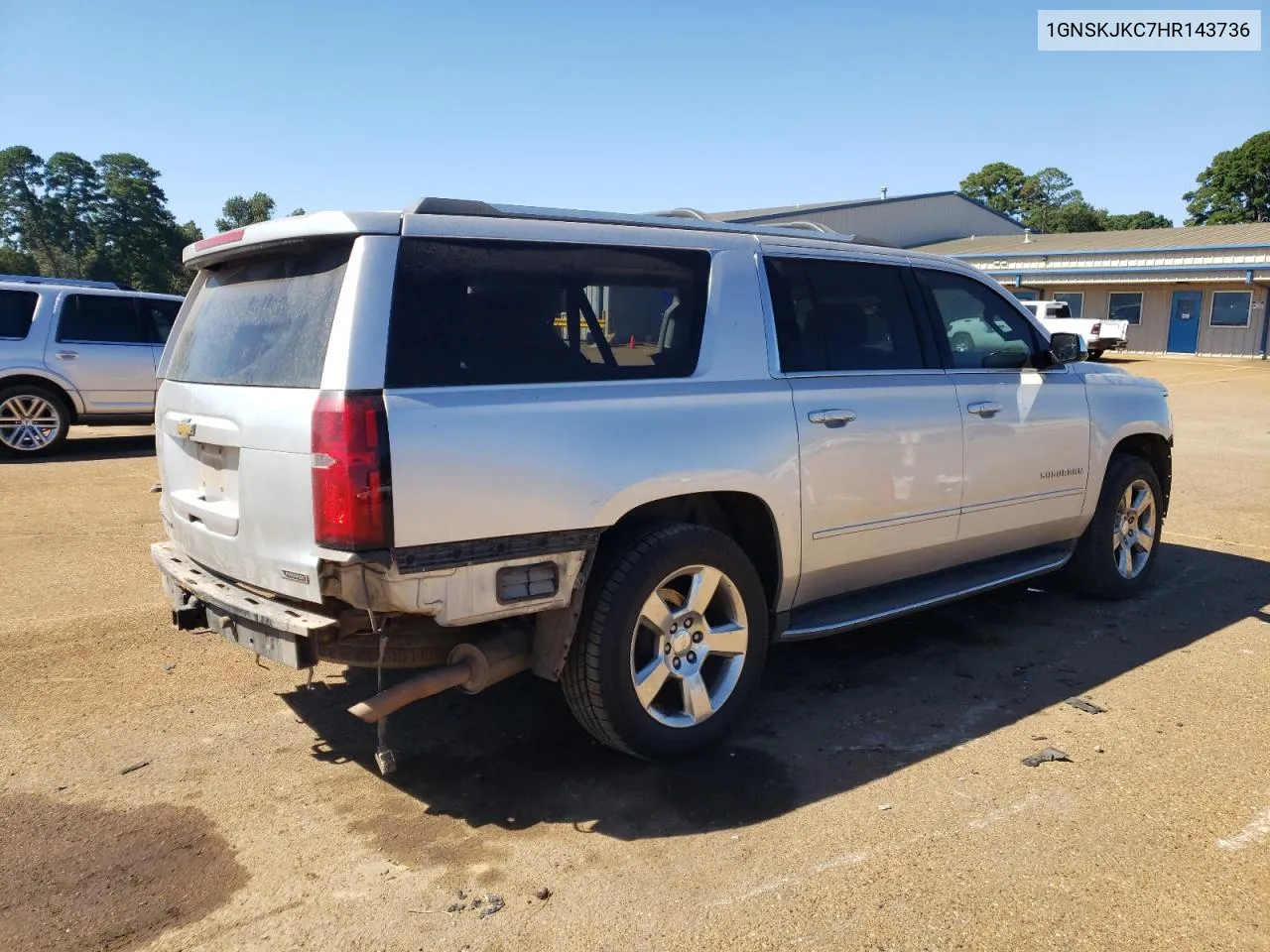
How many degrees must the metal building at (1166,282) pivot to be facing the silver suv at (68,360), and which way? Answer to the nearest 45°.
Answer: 0° — it already faces it

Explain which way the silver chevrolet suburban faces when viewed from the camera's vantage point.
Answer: facing away from the viewer and to the right of the viewer

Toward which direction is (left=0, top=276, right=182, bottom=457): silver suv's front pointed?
to the viewer's right

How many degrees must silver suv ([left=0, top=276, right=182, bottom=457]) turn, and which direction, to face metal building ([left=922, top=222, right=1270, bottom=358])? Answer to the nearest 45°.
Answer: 0° — it already faces it

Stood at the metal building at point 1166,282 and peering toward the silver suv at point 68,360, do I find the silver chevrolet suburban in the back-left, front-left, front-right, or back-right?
front-left

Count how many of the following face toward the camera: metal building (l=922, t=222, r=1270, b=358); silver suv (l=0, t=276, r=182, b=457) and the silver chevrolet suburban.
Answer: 1

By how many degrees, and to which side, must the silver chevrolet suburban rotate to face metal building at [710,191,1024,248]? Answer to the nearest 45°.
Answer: approximately 45° to its left

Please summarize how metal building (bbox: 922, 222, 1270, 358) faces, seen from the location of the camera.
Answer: facing the viewer

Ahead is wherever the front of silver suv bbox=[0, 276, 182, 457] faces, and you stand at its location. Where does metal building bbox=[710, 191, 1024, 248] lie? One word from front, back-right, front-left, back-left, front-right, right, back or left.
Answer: front-left

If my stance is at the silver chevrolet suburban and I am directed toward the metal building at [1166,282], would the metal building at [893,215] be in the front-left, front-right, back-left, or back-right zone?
front-left

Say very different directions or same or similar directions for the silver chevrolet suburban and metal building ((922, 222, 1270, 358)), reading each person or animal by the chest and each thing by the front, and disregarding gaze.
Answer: very different directions

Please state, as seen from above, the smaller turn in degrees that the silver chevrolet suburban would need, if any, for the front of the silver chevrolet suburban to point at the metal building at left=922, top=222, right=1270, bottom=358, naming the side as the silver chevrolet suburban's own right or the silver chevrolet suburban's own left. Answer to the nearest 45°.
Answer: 0° — it already faces it

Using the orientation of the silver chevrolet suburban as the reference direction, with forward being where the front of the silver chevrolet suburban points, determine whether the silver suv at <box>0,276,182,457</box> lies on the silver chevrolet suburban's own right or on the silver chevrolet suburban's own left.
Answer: on the silver chevrolet suburban's own left

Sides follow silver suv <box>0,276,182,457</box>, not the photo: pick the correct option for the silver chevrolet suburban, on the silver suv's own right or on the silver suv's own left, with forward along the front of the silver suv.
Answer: on the silver suv's own right
